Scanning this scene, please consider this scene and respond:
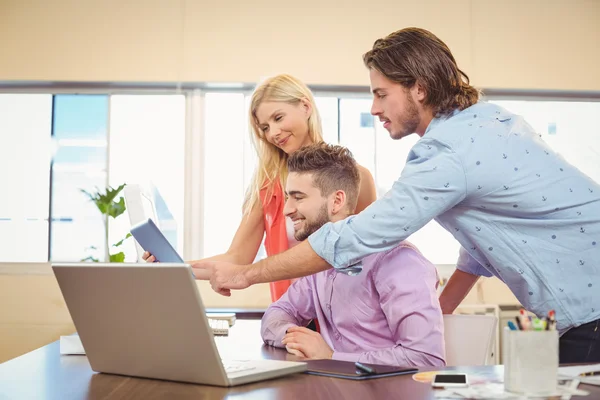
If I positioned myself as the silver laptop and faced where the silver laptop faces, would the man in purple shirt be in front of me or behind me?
in front

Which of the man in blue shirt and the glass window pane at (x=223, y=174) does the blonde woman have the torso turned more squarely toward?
the man in blue shirt

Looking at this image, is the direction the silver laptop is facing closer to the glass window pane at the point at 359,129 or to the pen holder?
the glass window pane

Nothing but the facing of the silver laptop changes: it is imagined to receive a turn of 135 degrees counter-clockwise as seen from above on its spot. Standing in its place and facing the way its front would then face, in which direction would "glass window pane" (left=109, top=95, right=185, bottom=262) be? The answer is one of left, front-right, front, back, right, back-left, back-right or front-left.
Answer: right

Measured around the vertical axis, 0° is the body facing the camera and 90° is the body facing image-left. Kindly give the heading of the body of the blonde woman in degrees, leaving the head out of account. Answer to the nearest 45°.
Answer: approximately 45°

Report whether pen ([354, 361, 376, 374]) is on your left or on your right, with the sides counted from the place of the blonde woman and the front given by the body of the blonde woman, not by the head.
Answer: on your left

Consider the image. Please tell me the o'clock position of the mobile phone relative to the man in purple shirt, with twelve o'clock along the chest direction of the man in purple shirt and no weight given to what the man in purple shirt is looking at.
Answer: The mobile phone is roughly at 10 o'clock from the man in purple shirt.

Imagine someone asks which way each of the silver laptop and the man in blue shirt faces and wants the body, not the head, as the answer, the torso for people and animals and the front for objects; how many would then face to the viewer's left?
1

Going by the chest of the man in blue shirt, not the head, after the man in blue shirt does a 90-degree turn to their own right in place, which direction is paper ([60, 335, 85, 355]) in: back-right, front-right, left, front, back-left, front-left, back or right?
left

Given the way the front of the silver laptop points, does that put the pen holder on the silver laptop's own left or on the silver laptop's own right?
on the silver laptop's own right

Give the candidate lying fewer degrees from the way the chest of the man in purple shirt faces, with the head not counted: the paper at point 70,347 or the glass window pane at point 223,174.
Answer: the paper

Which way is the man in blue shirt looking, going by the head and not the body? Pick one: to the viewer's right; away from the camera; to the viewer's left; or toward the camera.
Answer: to the viewer's left

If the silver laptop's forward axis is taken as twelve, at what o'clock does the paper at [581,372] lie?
The paper is roughly at 2 o'clock from the silver laptop.

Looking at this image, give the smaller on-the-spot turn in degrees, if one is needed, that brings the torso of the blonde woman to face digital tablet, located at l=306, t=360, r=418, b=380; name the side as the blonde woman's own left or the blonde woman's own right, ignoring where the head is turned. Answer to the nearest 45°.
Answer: approximately 45° to the blonde woman's own left

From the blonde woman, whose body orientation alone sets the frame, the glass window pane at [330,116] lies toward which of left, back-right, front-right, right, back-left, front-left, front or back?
back-right

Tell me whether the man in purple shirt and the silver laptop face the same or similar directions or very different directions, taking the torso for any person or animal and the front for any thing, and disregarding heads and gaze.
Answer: very different directions

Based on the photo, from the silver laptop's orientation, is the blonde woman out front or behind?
out front

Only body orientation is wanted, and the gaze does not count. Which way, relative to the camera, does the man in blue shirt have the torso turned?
to the viewer's left

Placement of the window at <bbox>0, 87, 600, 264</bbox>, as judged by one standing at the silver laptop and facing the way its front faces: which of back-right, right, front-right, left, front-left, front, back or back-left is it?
front-left
